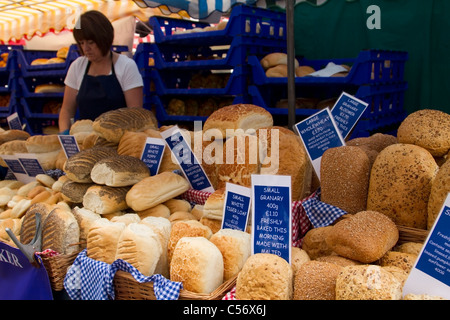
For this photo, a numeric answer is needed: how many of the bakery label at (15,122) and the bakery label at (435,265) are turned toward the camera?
2

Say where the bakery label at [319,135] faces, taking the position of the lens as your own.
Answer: facing the viewer

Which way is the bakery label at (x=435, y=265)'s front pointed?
toward the camera

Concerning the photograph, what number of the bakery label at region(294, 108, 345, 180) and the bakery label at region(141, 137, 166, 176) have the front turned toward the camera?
2

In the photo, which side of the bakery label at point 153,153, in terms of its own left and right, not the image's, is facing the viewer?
front

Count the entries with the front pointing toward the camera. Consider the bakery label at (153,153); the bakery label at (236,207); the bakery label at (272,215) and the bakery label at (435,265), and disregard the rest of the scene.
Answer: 4
